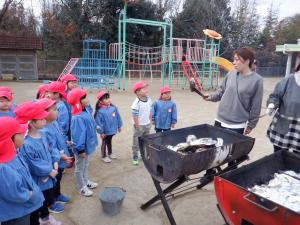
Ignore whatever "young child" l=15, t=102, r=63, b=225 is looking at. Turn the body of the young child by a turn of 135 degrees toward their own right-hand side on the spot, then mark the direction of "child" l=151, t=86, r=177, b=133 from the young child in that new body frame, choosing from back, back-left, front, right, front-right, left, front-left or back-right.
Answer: back

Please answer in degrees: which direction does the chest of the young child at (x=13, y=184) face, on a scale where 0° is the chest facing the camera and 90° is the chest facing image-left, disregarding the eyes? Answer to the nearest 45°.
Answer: approximately 270°

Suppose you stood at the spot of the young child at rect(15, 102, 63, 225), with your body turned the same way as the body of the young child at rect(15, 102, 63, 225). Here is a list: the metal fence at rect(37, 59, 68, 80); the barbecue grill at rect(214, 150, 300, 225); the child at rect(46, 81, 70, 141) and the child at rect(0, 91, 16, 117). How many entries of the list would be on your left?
3

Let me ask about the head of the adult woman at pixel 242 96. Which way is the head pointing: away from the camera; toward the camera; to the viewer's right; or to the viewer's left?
to the viewer's left

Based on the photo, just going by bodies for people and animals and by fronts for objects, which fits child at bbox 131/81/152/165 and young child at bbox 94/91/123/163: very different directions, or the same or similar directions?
same or similar directions

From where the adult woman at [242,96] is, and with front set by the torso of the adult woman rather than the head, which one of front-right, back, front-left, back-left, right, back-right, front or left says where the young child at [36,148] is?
front

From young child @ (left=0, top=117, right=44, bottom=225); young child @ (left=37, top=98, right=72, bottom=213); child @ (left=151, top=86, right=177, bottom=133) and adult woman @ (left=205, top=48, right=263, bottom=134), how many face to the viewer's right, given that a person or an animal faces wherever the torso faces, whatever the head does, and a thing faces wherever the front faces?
2

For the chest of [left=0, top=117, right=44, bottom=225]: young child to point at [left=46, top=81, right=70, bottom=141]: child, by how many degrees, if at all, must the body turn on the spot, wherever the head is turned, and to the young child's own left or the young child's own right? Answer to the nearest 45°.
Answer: approximately 90° to the young child's own left

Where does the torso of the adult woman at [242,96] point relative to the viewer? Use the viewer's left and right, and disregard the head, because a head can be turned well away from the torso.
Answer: facing the viewer and to the left of the viewer

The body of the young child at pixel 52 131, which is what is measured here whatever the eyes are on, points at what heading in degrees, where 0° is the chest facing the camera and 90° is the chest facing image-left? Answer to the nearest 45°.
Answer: approximately 270°

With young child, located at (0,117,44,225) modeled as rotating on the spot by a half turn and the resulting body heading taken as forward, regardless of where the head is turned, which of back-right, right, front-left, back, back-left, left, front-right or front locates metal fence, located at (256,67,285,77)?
back-right

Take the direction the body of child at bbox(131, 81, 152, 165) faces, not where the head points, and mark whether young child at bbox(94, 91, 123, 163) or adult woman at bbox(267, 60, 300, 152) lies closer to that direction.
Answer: the adult woman

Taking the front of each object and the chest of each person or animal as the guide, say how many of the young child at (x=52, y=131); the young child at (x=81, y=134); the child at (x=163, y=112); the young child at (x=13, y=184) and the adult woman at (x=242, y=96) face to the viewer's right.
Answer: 3

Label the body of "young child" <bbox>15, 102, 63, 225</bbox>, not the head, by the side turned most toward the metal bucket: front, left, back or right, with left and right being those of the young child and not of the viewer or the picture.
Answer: front

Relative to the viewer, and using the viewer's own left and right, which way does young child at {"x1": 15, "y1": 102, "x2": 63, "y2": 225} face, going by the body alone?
facing to the right of the viewer

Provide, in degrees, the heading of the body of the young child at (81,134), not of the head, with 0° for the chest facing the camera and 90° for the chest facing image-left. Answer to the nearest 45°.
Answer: approximately 270°

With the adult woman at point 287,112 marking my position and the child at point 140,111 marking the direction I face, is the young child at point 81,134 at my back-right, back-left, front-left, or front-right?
front-left

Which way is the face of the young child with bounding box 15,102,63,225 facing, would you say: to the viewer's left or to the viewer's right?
to the viewer's right

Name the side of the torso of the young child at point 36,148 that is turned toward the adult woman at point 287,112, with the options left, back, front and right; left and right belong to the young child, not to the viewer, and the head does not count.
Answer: front
